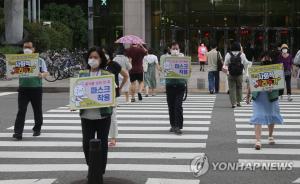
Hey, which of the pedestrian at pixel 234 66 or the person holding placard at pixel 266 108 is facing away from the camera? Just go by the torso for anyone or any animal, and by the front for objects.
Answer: the pedestrian

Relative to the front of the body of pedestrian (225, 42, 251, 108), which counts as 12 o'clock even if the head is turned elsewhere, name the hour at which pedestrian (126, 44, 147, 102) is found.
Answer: pedestrian (126, 44, 147, 102) is roughly at 10 o'clock from pedestrian (225, 42, 251, 108).

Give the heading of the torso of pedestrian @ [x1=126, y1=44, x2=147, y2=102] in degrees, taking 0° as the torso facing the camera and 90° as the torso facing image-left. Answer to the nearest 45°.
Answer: approximately 180°

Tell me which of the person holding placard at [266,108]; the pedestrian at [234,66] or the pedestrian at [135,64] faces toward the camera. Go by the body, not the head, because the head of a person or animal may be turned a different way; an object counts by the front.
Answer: the person holding placard

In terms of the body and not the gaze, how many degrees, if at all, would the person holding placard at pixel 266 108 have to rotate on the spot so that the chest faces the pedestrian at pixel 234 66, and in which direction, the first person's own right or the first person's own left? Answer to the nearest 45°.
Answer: approximately 180°

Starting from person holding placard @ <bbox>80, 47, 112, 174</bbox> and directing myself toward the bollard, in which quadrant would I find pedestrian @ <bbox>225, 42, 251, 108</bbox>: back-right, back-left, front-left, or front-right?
back-left

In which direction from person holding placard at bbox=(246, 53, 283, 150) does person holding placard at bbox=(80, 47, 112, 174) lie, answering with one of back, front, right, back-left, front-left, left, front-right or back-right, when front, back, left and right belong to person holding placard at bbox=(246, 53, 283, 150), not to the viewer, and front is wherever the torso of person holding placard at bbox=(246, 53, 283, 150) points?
front-right

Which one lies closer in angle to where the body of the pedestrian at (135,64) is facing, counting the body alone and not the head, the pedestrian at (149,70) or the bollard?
the pedestrian
